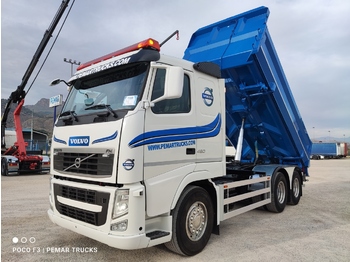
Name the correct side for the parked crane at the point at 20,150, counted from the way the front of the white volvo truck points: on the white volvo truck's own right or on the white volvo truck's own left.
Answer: on the white volvo truck's own right

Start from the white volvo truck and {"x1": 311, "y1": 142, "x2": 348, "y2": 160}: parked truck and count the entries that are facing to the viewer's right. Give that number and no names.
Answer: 1

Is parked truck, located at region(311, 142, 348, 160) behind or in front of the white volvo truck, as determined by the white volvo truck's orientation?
behind

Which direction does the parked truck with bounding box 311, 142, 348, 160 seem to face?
to the viewer's right

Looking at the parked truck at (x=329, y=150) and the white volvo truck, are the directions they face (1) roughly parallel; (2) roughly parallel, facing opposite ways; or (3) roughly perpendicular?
roughly perpendicular

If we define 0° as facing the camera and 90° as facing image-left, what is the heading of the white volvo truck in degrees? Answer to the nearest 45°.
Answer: approximately 45°
